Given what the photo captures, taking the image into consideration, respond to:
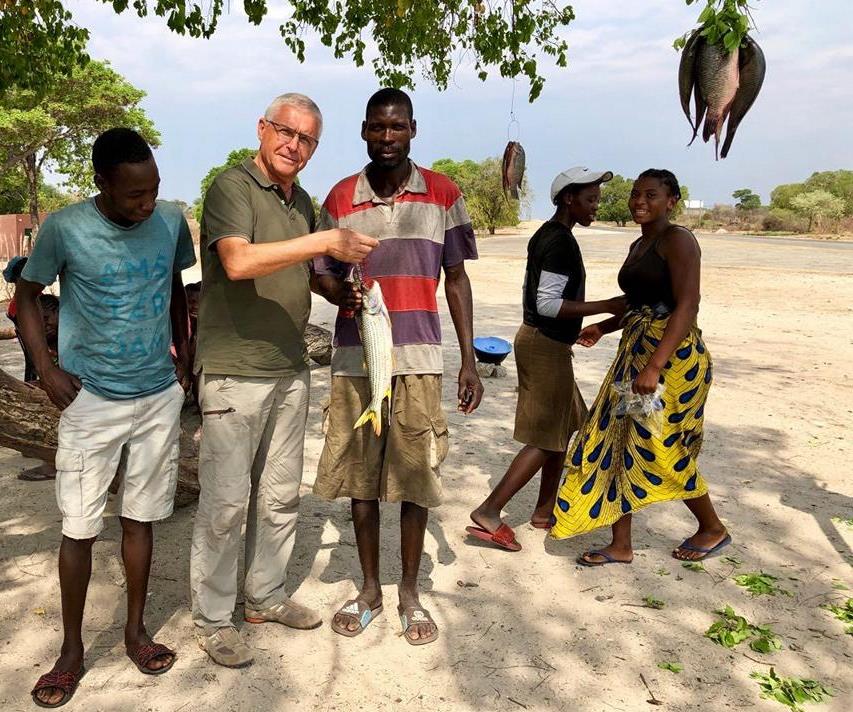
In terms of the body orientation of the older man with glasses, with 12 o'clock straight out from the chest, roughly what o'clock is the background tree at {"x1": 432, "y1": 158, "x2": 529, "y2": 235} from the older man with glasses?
The background tree is roughly at 8 o'clock from the older man with glasses.

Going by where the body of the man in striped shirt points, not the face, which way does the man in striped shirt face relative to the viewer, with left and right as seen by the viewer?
facing the viewer

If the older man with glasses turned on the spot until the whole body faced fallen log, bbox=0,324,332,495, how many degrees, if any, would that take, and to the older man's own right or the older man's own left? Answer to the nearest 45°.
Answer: approximately 180°

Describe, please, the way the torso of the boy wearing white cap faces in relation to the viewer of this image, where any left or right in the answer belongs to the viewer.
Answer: facing to the right of the viewer

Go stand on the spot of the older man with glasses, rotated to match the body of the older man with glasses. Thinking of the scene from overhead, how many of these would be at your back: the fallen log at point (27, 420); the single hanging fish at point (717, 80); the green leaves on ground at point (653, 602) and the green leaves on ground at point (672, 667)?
1

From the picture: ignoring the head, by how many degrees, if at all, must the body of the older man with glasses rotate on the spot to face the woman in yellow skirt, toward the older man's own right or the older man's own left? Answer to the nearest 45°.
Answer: approximately 45° to the older man's own left

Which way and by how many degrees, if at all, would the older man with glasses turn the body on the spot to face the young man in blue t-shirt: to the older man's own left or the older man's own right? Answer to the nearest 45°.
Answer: approximately 135° to the older man's own right

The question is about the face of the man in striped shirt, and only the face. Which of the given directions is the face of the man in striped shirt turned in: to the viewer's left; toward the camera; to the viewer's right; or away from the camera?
toward the camera

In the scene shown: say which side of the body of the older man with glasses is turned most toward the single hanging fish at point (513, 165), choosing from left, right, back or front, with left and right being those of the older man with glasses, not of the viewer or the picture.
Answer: left

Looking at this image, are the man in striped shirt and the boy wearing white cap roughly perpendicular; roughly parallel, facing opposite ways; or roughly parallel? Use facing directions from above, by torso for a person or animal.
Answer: roughly perpendicular

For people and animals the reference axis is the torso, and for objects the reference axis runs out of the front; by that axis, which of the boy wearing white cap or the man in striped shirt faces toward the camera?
the man in striped shirt

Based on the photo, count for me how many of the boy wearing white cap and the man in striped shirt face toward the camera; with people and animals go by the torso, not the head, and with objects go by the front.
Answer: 1

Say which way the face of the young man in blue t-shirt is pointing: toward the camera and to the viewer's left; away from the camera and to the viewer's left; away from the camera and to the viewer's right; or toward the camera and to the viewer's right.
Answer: toward the camera and to the viewer's right

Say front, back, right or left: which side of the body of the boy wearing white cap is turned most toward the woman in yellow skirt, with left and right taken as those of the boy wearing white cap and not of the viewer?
front
